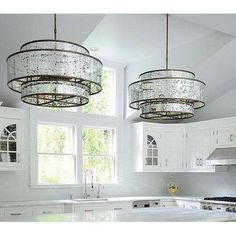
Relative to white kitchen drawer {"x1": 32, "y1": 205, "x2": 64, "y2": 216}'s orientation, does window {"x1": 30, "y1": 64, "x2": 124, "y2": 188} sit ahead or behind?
behind

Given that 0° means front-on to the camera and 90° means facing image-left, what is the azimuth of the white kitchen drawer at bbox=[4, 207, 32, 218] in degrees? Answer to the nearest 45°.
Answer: approximately 0°
